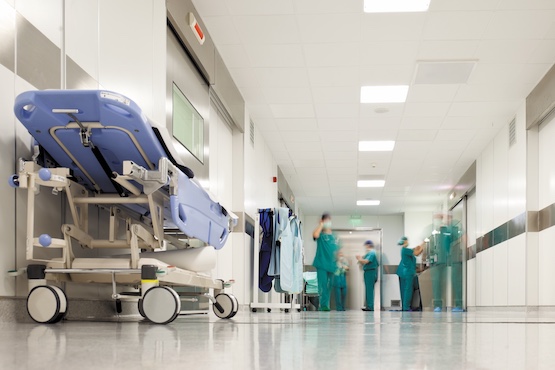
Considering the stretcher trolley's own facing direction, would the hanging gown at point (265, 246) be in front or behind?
in front

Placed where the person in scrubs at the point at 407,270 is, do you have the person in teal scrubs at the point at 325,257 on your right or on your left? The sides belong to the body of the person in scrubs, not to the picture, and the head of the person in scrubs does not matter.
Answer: on your right

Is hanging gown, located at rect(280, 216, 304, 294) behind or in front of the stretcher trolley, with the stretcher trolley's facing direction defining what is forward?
in front

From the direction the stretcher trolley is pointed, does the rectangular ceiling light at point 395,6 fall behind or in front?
in front

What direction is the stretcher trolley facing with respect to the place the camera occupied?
facing away from the viewer and to the right of the viewer
